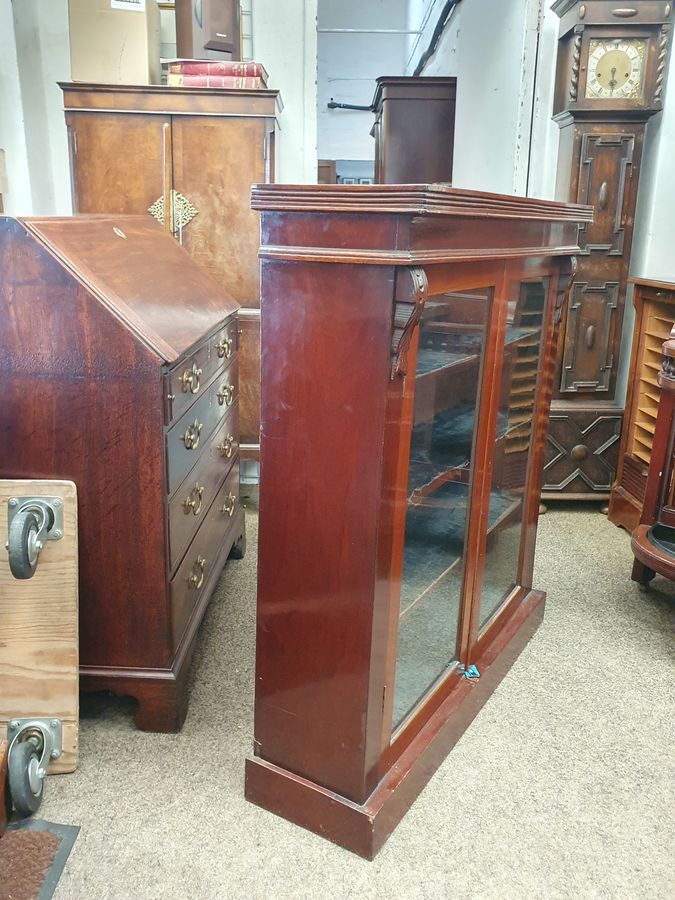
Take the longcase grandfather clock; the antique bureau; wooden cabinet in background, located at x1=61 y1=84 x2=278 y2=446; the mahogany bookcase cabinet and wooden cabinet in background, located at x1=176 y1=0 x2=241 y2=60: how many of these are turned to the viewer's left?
0

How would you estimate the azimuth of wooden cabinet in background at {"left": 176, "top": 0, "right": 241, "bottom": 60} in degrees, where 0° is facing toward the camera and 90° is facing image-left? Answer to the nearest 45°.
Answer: approximately 0°

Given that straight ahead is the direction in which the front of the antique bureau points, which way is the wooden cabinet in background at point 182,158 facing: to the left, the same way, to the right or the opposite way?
to the right

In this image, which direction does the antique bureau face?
to the viewer's right

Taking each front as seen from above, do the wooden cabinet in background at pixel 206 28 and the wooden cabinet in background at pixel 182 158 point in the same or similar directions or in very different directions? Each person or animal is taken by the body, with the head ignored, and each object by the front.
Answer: same or similar directions

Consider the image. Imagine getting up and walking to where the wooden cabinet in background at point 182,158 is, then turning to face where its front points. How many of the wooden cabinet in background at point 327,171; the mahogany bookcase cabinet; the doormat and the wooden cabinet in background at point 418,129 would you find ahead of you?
2

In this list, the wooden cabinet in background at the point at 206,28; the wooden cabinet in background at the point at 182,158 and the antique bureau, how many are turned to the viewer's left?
0

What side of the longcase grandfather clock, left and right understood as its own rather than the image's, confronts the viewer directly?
front

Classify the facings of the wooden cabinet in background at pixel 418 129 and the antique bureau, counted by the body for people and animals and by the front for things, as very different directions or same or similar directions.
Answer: very different directions

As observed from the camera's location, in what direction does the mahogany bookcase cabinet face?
facing the viewer and to the right of the viewer

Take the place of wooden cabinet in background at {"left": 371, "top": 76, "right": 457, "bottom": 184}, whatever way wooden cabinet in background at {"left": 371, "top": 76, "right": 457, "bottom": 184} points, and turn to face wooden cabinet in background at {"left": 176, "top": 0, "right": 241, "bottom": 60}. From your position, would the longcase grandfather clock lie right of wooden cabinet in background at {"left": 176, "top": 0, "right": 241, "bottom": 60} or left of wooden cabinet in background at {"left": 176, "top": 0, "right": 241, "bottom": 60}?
left

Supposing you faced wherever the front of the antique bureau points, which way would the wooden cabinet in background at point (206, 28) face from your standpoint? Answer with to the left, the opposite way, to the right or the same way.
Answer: to the right

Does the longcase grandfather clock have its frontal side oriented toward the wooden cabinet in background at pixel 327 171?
no

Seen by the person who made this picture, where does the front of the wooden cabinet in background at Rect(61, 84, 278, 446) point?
facing the viewer

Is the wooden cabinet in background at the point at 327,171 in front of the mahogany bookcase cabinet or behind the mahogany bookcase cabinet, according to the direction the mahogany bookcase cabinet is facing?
behind

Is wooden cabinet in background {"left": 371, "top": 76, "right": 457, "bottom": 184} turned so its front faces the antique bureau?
no

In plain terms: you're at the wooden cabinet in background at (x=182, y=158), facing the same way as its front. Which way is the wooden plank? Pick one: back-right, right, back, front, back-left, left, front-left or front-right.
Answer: front
